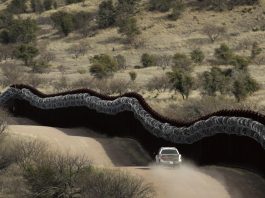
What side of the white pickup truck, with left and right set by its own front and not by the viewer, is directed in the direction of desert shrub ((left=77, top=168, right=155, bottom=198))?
back

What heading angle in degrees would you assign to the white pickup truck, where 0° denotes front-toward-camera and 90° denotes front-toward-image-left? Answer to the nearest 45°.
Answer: approximately 180°

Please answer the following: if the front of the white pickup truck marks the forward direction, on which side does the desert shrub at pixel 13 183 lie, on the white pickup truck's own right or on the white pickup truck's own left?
on the white pickup truck's own left

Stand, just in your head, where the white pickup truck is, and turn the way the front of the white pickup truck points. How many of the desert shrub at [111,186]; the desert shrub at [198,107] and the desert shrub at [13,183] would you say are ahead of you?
1

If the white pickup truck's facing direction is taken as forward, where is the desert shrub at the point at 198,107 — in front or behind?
in front
